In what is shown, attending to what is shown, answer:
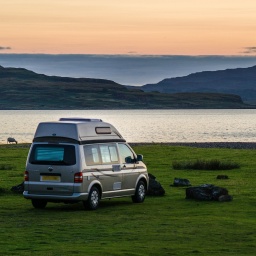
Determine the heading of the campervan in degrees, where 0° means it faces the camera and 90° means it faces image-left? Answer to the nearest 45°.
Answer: approximately 225°

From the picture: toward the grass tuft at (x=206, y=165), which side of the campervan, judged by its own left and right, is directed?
front

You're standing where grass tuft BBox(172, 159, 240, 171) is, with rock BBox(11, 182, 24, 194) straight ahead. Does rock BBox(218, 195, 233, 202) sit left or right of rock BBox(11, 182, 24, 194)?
left

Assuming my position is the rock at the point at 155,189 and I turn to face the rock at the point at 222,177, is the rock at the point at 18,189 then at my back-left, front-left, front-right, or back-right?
back-left

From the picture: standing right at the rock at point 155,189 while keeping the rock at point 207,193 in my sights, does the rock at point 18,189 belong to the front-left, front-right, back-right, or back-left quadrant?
back-right
